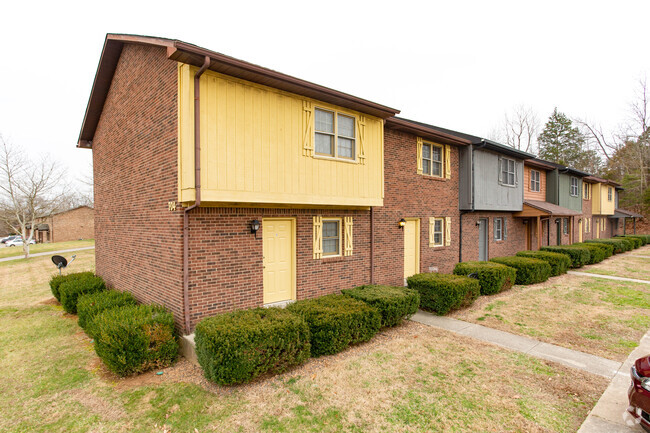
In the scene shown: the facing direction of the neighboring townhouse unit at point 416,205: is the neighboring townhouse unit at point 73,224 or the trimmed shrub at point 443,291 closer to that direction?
the trimmed shrub

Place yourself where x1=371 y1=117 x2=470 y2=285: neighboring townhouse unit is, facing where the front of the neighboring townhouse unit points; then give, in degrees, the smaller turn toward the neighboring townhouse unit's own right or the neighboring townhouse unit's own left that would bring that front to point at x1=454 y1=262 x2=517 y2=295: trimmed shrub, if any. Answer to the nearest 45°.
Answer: approximately 45° to the neighboring townhouse unit's own left

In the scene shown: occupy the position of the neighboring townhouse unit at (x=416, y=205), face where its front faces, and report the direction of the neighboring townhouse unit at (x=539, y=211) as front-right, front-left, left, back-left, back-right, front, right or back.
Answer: left

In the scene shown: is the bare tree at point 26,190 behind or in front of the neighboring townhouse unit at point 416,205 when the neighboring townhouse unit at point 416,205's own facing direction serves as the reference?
behind

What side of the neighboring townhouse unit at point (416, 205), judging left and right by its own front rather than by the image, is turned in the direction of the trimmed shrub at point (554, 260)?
left

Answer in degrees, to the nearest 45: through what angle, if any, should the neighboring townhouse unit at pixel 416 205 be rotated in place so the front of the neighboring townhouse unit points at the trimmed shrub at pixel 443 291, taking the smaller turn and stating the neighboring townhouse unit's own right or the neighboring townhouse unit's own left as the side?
approximately 45° to the neighboring townhouse unit's own right

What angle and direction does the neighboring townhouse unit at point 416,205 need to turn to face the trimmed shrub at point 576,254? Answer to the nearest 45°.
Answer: approximately 90° to its left

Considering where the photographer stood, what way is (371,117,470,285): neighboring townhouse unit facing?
facing the viewer and to the right of the viewer

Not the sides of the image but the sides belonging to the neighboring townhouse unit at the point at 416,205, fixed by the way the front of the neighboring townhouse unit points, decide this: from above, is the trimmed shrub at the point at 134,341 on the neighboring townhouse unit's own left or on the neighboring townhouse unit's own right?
on the neighboring townhouse unit's own right

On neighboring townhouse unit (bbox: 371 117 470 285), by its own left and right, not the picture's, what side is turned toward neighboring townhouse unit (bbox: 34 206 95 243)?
back

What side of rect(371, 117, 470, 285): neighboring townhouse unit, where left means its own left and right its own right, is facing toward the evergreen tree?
left

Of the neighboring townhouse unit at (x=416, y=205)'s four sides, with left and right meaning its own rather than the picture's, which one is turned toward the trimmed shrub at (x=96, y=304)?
right

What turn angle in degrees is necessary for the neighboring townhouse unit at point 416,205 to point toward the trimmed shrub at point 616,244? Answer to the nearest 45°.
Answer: approximately 90° to its left
